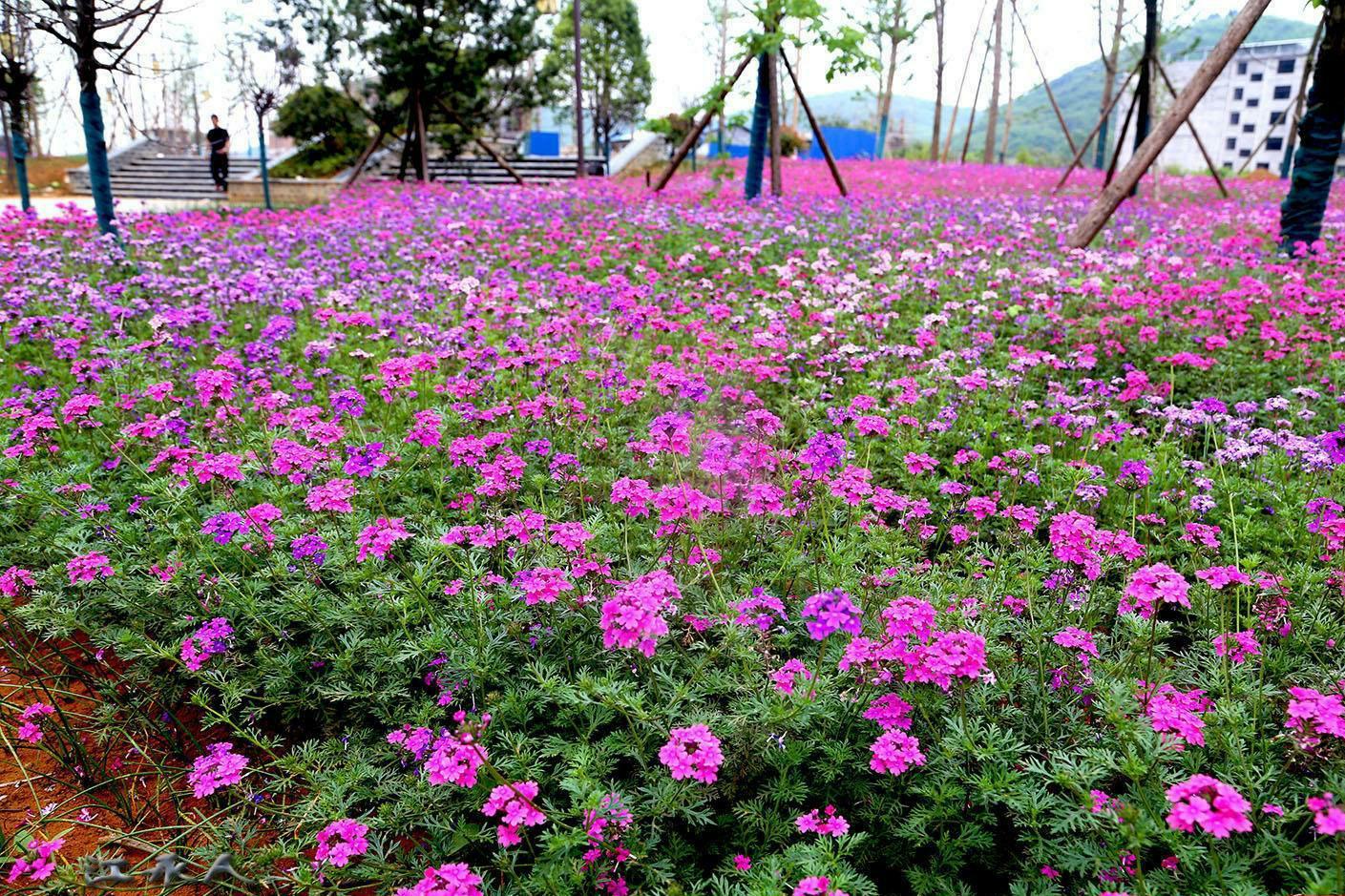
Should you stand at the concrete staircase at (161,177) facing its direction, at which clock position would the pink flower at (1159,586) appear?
The pink flower is roughly at 12 o'clock from the concrete staircase.

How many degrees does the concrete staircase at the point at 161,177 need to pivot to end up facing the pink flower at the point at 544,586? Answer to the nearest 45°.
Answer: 0° — it already faces it

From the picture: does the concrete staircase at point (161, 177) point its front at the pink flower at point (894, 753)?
yes

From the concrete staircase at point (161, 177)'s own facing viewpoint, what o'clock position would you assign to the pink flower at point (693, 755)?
The pink flower is roughly at 12 o'clock from the concrete staircase.

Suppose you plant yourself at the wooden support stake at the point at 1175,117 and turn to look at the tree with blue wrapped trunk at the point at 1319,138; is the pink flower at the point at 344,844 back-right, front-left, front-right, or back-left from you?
back-right

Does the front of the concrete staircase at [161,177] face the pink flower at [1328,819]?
yes

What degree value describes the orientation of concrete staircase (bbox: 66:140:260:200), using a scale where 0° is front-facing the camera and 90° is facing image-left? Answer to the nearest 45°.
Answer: approximately 0°

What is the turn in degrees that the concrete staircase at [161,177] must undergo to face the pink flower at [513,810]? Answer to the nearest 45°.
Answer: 0° — it already faces it
